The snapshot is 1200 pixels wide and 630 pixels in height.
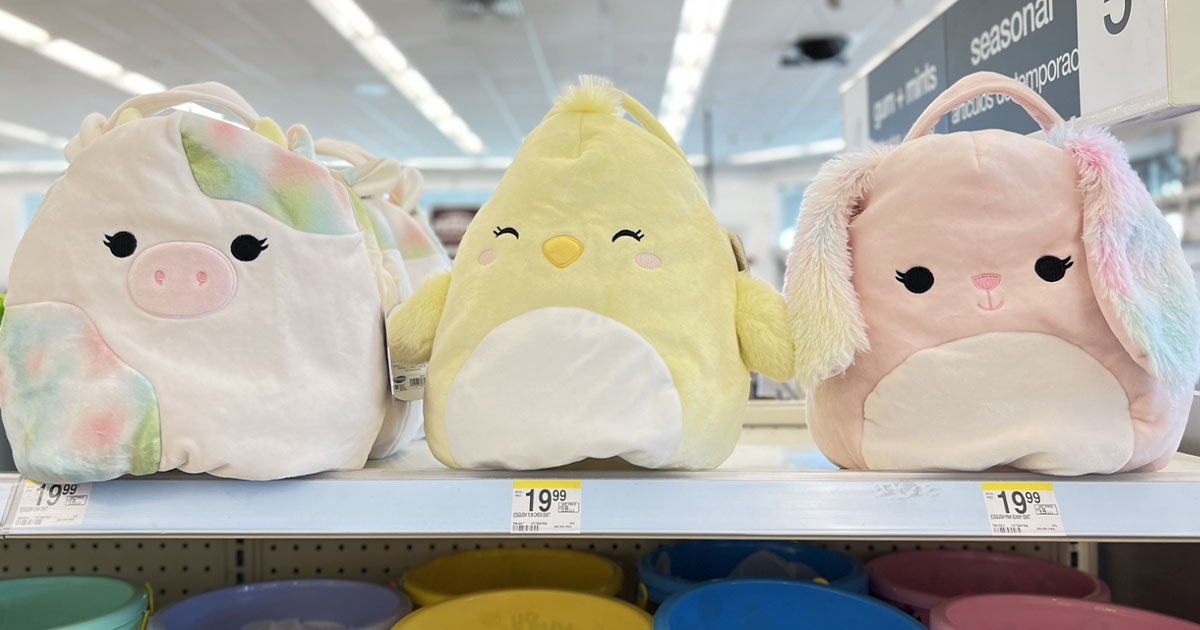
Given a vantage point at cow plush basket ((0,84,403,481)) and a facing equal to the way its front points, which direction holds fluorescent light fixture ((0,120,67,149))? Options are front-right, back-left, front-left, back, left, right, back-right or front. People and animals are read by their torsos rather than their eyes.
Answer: back

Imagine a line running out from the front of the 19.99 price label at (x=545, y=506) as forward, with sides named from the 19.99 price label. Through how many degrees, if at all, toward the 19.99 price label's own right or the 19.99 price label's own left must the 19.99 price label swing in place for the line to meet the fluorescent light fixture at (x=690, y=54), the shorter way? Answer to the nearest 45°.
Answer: approximately 180°

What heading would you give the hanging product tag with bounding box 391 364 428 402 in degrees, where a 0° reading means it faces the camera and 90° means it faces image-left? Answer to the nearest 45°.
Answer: approximately 0°

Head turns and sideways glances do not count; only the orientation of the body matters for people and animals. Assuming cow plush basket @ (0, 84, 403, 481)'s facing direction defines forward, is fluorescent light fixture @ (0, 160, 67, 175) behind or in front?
behind

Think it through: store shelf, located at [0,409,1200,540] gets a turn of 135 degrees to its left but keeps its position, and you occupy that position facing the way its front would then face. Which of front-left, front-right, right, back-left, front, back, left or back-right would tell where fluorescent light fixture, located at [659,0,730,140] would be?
front-left

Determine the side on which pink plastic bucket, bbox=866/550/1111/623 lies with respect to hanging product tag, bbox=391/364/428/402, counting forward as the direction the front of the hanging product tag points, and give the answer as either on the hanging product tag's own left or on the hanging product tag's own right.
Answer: on the hanging product tag's own left

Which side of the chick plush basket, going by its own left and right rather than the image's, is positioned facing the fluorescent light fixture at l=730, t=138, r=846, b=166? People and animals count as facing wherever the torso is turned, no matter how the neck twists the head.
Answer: back

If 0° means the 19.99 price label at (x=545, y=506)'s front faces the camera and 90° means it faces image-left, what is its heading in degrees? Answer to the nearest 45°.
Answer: approximately 0°
